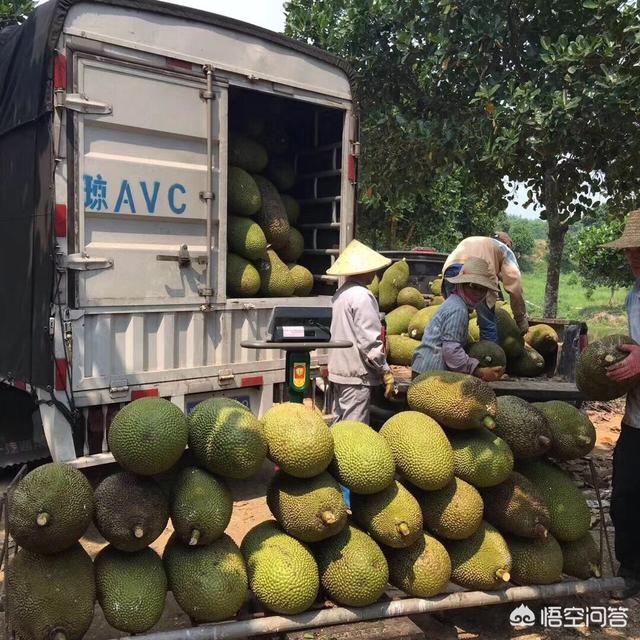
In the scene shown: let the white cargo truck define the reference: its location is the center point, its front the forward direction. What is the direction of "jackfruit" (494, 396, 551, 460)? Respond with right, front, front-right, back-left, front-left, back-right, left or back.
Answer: back

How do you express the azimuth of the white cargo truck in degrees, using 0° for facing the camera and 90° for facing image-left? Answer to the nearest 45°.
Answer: approximately 135°

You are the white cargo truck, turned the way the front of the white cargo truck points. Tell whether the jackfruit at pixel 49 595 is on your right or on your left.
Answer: on your left

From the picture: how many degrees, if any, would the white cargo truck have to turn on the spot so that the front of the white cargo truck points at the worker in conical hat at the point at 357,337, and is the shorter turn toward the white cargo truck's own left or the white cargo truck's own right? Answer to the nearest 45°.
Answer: approximately 135° to the white cargo truck's own right

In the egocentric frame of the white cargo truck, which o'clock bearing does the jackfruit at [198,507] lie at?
The jackfruit is roughly at 7 o'clock from the white cargo truck.

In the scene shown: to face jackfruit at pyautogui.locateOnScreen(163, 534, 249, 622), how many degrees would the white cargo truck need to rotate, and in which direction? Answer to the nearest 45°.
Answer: approximately 135° to its left

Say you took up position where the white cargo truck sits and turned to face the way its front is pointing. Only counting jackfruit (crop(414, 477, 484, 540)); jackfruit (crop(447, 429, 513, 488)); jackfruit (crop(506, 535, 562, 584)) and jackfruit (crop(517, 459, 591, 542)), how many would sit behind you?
4

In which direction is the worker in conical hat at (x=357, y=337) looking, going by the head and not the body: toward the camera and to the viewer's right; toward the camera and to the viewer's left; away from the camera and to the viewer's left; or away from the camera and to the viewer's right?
away from the camera and to the viewer's right

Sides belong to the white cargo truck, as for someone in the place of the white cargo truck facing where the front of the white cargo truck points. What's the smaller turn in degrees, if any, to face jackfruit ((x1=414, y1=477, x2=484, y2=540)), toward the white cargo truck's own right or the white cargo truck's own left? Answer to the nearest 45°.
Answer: approximately 180°

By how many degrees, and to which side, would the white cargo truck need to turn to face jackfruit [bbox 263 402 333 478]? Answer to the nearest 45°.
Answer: approximately 180°

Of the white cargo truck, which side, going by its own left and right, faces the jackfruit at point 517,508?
back

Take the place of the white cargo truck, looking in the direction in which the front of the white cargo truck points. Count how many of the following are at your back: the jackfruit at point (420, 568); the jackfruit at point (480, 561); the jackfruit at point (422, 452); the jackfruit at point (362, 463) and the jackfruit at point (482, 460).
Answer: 5
